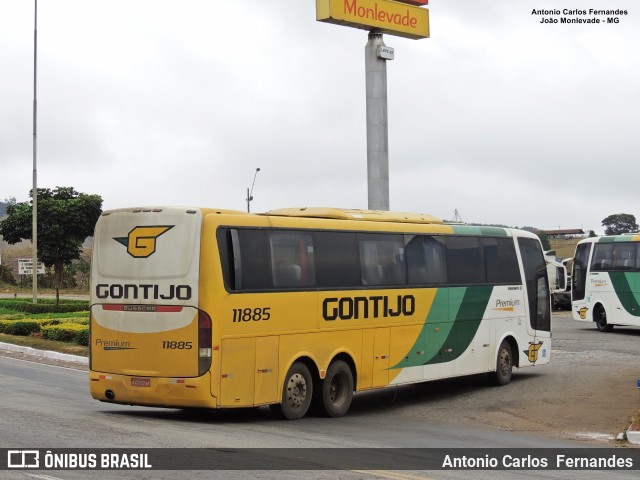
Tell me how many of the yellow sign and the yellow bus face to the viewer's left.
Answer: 0

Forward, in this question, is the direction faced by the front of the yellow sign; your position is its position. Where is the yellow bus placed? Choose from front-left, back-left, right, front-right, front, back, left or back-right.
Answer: front-right

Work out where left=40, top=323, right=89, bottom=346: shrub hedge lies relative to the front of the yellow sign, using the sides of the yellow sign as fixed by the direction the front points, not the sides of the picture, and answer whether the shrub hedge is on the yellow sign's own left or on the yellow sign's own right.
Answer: on the yellow sign's own right

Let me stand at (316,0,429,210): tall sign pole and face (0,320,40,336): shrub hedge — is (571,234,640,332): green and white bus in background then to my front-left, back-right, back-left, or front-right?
back-left

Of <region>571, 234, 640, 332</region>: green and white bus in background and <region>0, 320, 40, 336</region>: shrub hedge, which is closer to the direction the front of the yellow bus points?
the green and white bus in background

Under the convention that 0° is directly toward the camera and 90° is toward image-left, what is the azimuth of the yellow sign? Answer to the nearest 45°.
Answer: approximately 315°

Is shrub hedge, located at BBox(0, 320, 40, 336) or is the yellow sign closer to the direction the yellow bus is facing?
the yellow sign

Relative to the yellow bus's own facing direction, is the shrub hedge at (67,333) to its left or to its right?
on its left

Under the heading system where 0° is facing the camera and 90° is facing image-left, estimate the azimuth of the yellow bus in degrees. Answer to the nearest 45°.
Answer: approximately 225°

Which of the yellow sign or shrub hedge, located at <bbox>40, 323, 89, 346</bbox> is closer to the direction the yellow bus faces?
the yellow sign

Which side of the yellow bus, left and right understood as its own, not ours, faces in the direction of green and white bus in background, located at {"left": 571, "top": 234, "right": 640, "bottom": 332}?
front

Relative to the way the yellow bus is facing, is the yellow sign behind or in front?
in front

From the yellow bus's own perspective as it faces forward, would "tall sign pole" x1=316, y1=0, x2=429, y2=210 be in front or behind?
in front

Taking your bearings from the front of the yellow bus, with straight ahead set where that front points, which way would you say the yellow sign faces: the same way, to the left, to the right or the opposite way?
to the right
